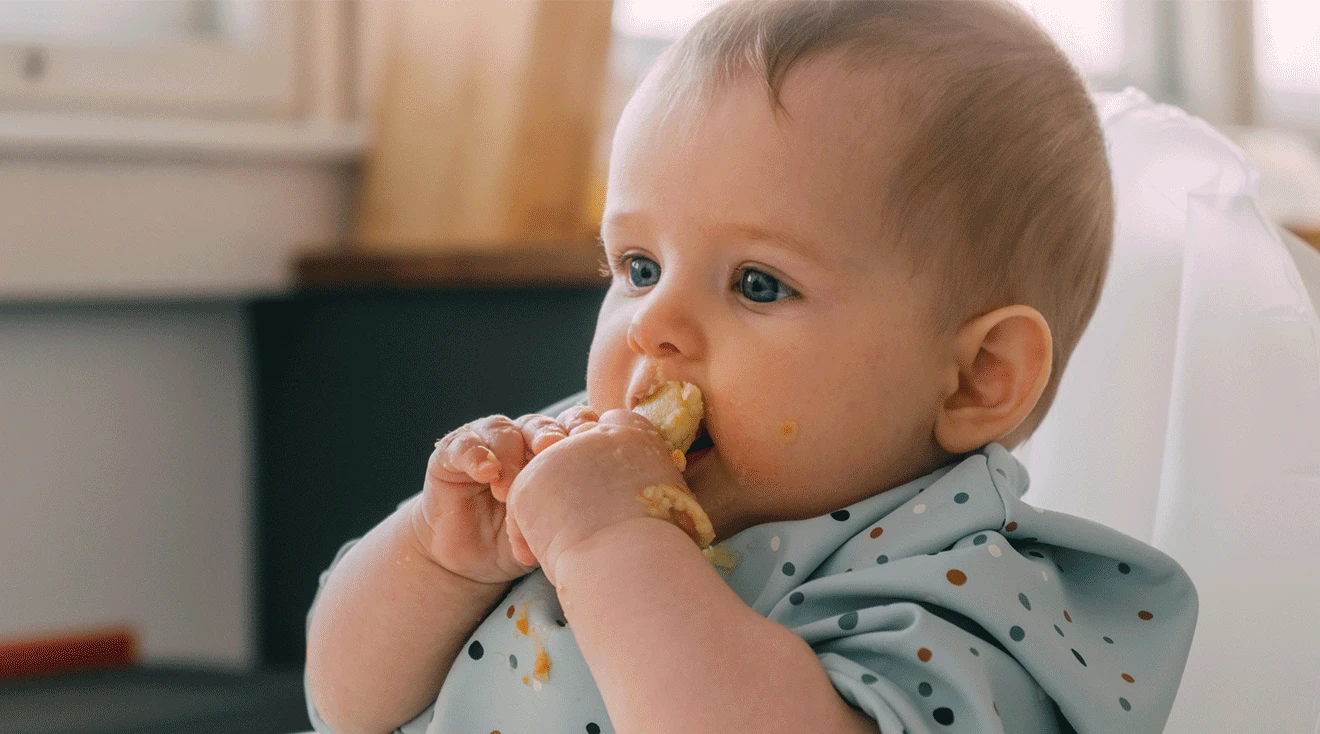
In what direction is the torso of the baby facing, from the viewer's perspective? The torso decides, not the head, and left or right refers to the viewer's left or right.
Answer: facing the viewer and to the left of the viewer

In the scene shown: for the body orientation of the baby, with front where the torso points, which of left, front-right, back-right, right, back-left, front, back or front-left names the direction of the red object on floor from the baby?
right

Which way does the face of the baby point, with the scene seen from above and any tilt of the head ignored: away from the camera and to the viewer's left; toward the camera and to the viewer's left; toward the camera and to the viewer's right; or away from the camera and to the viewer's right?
toward the camera and to the viewer's left
